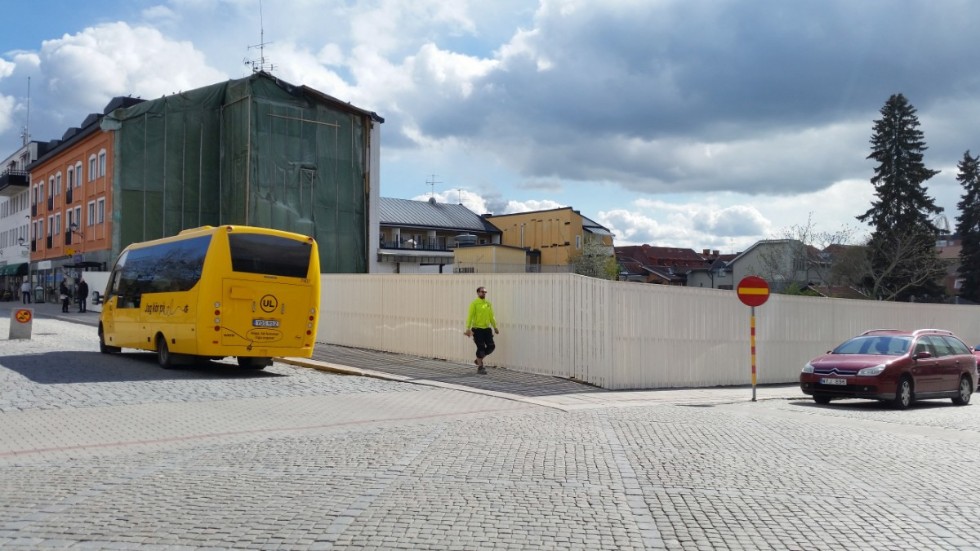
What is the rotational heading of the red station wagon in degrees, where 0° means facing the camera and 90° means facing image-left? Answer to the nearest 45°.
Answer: approximately 45°

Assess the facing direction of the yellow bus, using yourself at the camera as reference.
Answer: facing away from the viewer and to the left of the viewer

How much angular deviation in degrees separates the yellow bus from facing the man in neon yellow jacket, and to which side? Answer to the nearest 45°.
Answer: approximately 135° to its right

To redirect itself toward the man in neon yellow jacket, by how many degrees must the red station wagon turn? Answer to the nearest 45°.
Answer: approximately 45° to its right

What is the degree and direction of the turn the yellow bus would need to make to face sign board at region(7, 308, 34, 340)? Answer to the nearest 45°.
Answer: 0° — it already faces it

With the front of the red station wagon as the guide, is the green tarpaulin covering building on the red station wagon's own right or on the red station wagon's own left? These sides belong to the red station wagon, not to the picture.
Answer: on the red station wagon's own right

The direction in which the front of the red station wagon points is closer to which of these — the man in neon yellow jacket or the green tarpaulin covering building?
the man in neon yellow jacket
